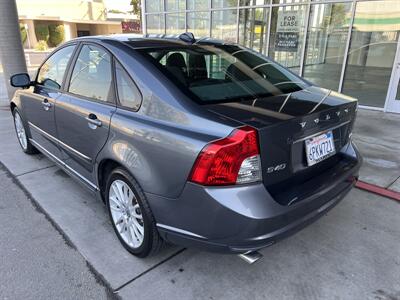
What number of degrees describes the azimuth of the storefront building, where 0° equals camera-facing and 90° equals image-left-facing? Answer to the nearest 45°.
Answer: approximately 45°

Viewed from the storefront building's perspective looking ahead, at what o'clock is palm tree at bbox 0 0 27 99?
The palm tree is roughly at 1 o'clock from the storefront building.
